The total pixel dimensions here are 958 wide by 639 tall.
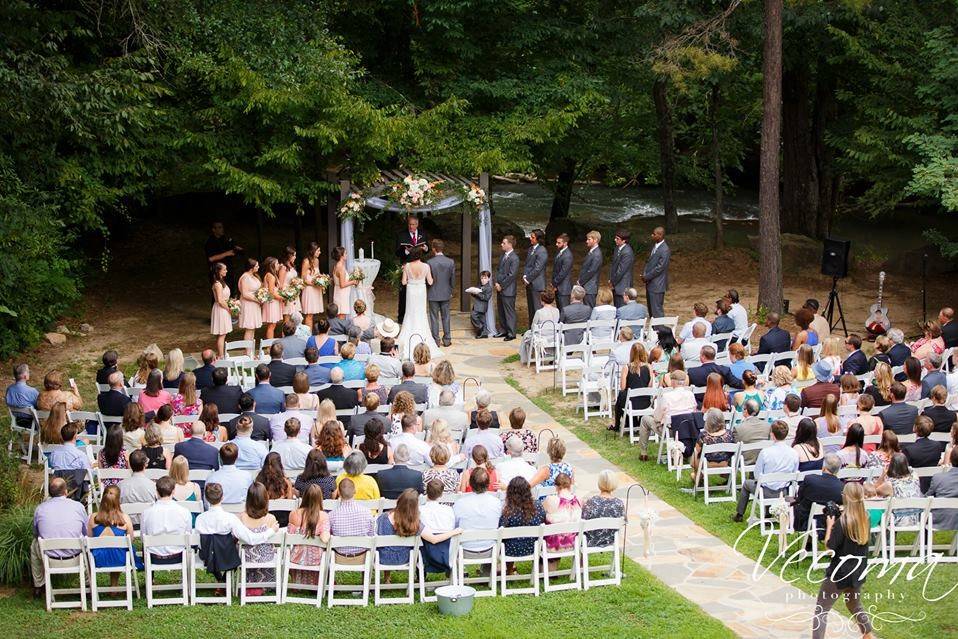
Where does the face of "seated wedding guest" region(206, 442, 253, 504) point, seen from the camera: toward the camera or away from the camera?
away from the camera

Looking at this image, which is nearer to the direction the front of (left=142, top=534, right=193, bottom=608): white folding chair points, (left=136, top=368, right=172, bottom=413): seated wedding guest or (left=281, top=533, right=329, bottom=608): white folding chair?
the seated wedding guest

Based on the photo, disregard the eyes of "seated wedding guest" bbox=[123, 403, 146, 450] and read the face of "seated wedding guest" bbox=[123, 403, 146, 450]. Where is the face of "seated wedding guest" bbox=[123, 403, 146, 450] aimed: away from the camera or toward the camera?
away from the camera

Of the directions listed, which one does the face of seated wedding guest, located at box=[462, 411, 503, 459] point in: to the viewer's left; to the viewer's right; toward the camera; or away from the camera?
away from the camera

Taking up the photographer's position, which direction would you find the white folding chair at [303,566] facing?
facing away from the viewer

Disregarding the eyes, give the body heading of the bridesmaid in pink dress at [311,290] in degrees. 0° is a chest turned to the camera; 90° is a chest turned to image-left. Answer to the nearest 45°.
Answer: approximately 270°

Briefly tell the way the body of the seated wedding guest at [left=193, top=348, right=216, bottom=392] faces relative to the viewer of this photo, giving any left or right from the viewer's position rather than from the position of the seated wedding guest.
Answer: facing away from the viewer and to the right of the viewer

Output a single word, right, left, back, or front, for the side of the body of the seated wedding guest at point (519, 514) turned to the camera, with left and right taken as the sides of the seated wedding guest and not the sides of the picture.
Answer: back

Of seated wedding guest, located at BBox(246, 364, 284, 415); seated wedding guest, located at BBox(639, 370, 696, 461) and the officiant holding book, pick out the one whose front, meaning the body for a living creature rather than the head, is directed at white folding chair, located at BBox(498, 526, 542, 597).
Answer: the officiant holding book

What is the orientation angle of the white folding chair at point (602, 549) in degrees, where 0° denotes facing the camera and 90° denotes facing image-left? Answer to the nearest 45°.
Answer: approximately 180°

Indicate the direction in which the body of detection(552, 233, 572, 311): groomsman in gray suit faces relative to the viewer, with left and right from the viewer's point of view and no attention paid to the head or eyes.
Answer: facing the viewer and to the left of the viewer

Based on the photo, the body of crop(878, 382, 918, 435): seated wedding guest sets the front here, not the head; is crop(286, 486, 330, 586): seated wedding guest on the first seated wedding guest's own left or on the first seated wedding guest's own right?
on the first seated wedding guest's own left

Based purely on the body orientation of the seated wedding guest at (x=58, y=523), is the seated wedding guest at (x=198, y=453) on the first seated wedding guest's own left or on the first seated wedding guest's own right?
on the first seated wedding guest's own right

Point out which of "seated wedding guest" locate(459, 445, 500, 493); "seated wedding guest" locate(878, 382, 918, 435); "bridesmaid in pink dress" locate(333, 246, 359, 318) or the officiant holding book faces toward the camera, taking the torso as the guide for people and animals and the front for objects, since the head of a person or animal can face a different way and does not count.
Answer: the officiant holding book

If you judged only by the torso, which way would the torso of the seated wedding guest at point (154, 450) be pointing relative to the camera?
away from the camera

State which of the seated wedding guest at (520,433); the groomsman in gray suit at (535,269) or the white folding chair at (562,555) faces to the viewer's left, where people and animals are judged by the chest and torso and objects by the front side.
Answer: the groomsman in gray suit
